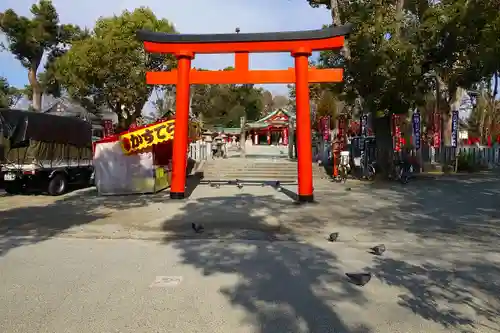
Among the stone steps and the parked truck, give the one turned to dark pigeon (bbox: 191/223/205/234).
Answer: the stone steps

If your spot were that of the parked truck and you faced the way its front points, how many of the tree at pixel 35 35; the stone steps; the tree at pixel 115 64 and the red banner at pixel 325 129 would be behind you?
0

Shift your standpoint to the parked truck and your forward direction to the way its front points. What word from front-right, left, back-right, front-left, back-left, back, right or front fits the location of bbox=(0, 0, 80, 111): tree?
front-left

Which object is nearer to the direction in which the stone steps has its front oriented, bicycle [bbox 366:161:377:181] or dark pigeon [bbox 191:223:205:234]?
the dark pigeon

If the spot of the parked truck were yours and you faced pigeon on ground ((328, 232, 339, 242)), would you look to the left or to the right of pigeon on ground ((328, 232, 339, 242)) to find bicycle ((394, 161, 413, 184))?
left

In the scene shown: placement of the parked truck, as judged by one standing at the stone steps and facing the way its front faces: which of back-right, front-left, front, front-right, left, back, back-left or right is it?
front-right

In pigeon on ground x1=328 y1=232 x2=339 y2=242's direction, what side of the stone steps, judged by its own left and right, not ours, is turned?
front

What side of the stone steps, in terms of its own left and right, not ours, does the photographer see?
front

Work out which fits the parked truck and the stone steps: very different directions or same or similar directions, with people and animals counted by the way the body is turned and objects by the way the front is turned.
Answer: very different directions

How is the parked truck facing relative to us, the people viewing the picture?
facing away from the viewer and to the right of the viewer

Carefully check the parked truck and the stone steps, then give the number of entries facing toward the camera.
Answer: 1

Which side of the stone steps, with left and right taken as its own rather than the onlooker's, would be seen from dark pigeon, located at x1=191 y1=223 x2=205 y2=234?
front

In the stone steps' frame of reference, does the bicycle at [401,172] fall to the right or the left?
on its left

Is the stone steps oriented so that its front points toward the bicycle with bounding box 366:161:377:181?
no
